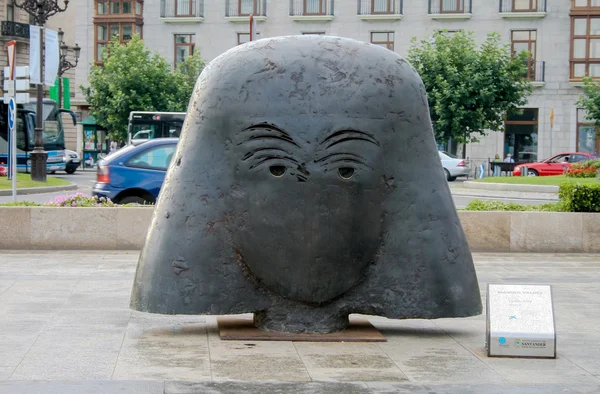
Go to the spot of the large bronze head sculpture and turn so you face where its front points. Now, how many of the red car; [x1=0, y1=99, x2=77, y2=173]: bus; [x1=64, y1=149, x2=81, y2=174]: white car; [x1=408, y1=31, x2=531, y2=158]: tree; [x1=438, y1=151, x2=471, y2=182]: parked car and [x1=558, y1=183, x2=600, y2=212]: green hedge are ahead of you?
0

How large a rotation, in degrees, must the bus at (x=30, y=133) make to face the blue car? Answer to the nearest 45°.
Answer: approximately 45° to its right

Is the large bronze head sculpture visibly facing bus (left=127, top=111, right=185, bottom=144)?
no

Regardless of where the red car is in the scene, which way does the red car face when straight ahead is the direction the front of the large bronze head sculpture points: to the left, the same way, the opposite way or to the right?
to the right

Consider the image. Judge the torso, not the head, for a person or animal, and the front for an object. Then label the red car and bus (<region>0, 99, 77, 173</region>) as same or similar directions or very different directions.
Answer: very different directions

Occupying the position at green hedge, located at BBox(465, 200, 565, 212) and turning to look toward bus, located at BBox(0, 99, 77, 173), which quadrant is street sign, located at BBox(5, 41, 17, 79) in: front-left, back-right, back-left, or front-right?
front-left

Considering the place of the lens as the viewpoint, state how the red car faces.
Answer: facing to the left of the viewer

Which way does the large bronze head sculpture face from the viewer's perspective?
toward the camera

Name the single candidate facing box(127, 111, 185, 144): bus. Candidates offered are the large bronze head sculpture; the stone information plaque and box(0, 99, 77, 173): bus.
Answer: box(0, 99, 77, 173): bus

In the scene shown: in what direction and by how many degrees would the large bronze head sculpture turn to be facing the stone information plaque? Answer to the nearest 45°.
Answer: approximately 90° to its left

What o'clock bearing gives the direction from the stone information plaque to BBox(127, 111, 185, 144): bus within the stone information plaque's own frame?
The bus is roughly at 5 o'clock from the stone information plaque.

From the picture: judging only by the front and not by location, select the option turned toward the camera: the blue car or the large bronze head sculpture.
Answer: the large bronze head sculpture

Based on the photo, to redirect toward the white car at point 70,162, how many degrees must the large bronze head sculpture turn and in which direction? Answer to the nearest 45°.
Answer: approximately 180°

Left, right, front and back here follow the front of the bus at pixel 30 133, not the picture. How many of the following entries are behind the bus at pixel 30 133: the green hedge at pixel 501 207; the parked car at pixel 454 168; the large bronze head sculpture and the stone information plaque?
0

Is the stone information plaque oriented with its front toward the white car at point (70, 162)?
no
